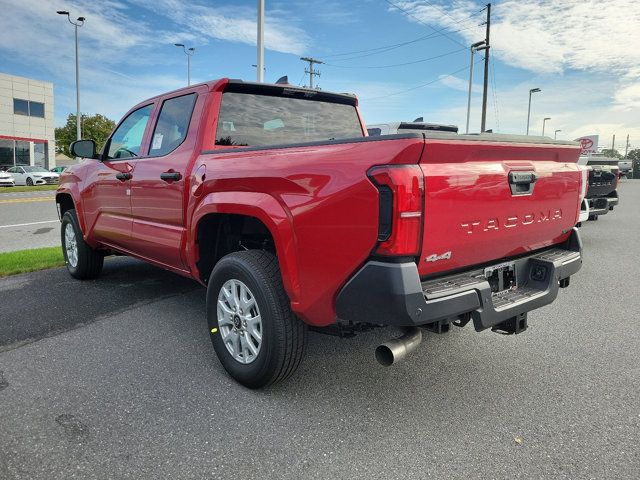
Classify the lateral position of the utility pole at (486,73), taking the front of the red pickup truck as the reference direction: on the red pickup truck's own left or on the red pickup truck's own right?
on the red pickup truck's own right

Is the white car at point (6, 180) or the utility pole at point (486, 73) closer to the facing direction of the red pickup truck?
the white car

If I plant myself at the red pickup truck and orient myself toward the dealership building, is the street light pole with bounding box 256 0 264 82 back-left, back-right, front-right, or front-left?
front-right

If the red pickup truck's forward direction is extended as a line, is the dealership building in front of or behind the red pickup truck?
in front

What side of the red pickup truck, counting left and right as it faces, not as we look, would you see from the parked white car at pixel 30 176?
front

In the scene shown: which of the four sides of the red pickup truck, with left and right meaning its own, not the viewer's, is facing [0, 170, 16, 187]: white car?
front

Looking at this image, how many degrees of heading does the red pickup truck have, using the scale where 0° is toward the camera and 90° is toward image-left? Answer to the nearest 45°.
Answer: approximately 135°

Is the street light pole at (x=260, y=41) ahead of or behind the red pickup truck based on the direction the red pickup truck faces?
ahead
